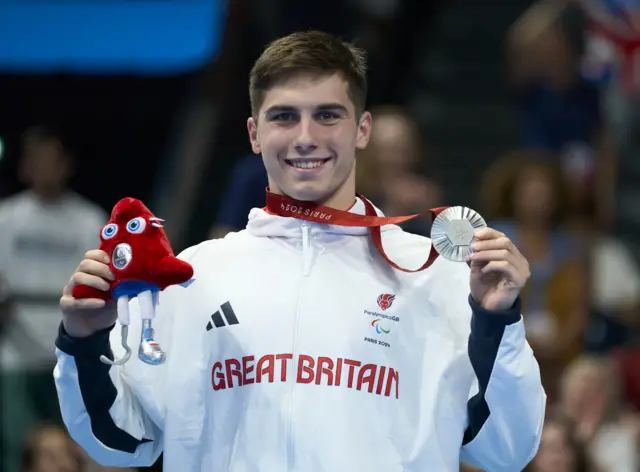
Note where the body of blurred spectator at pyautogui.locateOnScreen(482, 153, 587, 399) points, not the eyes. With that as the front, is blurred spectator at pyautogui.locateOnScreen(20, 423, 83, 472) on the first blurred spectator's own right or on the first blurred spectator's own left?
on the first blurred spectator's own right

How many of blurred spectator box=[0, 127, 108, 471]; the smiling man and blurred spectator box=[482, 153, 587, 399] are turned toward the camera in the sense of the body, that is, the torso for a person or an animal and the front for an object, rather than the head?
3

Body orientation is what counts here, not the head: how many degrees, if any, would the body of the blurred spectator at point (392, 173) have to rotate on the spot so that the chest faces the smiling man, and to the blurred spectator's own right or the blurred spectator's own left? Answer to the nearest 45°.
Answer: approximately 45° to the blurred spectator's own left

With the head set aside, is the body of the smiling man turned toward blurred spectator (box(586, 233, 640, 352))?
no

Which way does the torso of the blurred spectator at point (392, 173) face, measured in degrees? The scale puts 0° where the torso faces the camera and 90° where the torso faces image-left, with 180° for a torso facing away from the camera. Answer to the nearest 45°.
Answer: approximately 45°

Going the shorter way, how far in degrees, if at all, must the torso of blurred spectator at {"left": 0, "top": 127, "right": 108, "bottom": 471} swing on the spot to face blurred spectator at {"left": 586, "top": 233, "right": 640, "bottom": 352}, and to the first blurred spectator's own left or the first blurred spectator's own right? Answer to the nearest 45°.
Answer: approximately 90° to the first blurred spectator's own left

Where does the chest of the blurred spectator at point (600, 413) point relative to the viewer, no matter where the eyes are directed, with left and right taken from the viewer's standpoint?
facing the viewer and to the left of the viewer

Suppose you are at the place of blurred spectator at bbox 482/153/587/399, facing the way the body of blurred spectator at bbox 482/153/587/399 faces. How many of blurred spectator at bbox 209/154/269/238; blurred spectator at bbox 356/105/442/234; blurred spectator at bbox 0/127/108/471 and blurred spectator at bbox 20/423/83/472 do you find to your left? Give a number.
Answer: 0

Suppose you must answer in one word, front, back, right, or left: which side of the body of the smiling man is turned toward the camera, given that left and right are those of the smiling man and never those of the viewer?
front

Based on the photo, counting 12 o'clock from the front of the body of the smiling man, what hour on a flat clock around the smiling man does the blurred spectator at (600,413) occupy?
The blurred spectator is roughly at 7 o'clock from the smiling man.

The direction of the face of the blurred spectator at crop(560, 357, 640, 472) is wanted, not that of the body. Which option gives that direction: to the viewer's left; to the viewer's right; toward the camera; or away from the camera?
toward the camera

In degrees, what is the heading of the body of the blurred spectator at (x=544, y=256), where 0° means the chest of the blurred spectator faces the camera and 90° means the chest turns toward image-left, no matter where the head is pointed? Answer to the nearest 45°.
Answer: approximately 0°

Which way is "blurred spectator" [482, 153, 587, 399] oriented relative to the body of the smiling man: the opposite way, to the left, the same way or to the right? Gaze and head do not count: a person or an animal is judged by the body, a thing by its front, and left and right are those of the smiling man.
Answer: the same way

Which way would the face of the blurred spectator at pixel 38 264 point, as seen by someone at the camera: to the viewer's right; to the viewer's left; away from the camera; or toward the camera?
toward the camera

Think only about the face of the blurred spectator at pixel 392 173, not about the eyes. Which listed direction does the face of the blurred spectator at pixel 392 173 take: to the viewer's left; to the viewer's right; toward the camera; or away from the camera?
toward the camera
